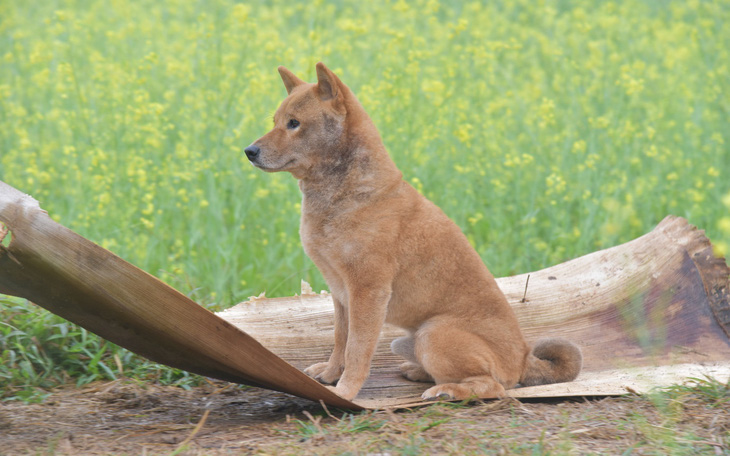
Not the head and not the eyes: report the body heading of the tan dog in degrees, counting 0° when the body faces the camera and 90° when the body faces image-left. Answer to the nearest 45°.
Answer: approximately 90°
